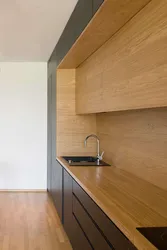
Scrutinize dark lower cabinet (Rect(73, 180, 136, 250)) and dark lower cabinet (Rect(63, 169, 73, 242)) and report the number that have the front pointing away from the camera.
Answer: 0

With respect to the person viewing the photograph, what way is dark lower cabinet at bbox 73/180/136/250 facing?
facing the viewer and to the left of the viewer

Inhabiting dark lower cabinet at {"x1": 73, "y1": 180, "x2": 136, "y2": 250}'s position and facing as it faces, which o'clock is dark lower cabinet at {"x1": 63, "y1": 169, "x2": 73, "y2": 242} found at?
dark lower cabinet at {"x1": 63, "y1": 169, "x2": 73, "y2": 242} is roughly at 4 o'clock from dark lower cabinet at {"x1": 73, "y1": 180, "x2": 136, "y2": 250}.

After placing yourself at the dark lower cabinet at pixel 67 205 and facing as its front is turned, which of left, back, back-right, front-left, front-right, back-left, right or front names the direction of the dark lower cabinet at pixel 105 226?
front-left
